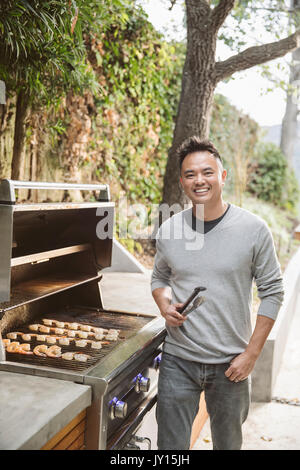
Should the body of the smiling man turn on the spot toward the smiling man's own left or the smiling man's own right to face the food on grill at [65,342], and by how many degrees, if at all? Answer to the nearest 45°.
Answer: approximately 90° to the smiling man's own right

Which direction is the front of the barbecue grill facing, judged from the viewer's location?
facing the viewer and to the right of the viewer

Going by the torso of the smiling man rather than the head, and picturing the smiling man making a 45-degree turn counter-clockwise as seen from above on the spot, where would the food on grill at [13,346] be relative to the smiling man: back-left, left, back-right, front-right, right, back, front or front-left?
back-right

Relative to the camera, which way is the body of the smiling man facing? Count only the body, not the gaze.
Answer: toward the camera

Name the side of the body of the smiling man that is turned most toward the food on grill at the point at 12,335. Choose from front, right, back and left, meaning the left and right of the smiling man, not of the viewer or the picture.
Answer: right

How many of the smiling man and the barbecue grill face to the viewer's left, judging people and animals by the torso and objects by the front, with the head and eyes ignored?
0

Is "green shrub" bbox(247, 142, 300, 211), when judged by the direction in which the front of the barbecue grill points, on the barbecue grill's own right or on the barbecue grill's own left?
on the barbecue grill's own left

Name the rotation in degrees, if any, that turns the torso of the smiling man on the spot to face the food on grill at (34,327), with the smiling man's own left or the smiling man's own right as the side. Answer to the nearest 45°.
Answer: approximately 90° to the smiling man's own right

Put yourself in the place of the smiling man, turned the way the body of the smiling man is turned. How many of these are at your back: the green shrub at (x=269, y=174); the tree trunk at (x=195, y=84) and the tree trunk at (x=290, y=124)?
3

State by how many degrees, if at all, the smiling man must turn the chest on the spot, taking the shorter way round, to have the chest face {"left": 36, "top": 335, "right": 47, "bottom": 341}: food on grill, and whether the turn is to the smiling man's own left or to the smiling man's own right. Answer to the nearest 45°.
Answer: approximately 90° to the smiling man's own right

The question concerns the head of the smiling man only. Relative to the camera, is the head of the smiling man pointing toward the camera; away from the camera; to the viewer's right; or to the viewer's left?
toward the camera

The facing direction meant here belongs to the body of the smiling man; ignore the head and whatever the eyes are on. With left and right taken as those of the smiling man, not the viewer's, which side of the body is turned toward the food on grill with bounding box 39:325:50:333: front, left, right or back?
right
